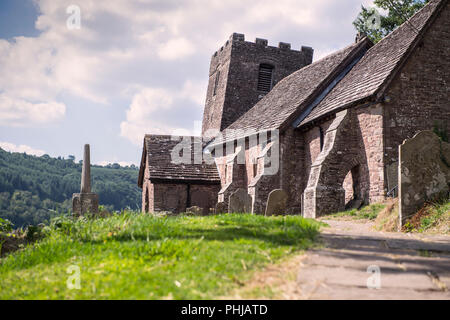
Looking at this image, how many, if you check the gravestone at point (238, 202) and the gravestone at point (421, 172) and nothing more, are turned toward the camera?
2

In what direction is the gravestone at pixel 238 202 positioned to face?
toward the camera

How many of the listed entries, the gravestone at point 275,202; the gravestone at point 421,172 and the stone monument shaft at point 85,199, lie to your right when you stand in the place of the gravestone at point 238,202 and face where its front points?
1

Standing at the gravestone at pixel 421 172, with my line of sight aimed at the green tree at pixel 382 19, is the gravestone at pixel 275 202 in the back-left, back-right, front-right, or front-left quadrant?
front-left

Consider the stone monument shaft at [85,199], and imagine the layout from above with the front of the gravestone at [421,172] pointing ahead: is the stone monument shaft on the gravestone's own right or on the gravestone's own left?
on the gravestone's own right

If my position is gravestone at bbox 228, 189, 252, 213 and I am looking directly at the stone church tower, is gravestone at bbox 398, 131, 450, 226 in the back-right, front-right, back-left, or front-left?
back-right

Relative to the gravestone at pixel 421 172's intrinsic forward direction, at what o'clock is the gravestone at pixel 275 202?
the gravestone at pixel 275 202 is roughly at 4 o'clock from the gravestone at pixel 421 172.

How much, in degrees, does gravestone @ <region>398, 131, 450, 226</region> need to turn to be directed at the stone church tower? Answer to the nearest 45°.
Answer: approximately 135° to its right

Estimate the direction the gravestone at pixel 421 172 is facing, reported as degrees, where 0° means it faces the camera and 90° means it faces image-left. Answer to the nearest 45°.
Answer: approximately 0°

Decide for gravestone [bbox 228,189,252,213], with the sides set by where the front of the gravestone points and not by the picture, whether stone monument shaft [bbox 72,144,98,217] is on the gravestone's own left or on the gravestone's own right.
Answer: on the gravestone's own right
